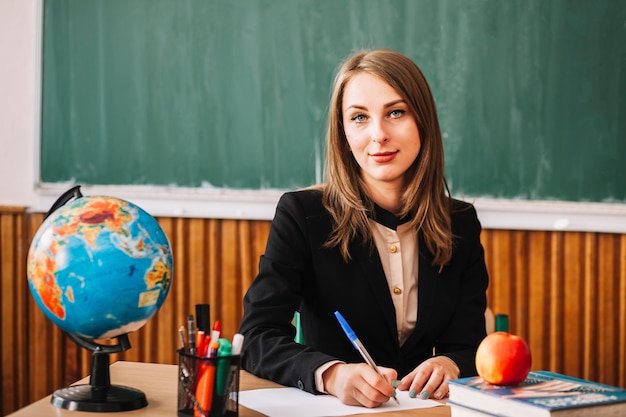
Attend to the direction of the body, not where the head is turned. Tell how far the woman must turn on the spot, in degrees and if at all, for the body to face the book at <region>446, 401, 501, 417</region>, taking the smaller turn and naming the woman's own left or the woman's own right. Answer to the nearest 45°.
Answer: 0° — they already face it

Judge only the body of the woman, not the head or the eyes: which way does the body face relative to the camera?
toward the camera

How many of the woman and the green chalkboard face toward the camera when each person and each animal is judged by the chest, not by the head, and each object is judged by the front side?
2

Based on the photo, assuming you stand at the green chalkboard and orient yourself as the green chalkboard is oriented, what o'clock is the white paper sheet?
The white paper sheet is roughly at 12 o'clock from the green chalkboard.

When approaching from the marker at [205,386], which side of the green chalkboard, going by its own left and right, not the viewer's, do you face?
front

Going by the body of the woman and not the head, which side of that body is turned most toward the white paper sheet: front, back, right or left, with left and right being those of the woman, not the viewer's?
front

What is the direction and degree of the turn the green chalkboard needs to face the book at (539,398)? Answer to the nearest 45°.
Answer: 0° — it already faces it

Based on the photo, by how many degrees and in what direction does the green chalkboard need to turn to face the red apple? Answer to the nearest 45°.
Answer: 0° — it already faces it

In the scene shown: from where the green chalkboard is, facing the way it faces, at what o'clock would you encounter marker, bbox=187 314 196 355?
The marker is roughly at 12 o'clock from the green chalkboard.

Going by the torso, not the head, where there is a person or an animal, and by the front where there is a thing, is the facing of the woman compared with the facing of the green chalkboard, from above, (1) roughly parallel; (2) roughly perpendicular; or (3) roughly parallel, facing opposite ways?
roughly parallel

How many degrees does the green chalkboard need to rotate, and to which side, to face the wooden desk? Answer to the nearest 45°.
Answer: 0° — it already faces it

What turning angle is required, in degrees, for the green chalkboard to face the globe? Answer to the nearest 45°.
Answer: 0° — it already faces it

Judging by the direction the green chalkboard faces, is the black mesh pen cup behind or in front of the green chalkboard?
in front

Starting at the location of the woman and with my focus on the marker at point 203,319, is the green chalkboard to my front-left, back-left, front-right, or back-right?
back-right
